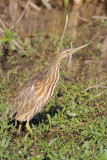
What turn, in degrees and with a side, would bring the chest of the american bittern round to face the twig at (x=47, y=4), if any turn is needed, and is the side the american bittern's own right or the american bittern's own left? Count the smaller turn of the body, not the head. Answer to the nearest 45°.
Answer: approximately 90° to the american bittern's own left

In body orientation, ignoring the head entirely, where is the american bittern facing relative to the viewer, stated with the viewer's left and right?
facing to the right of the viewer
